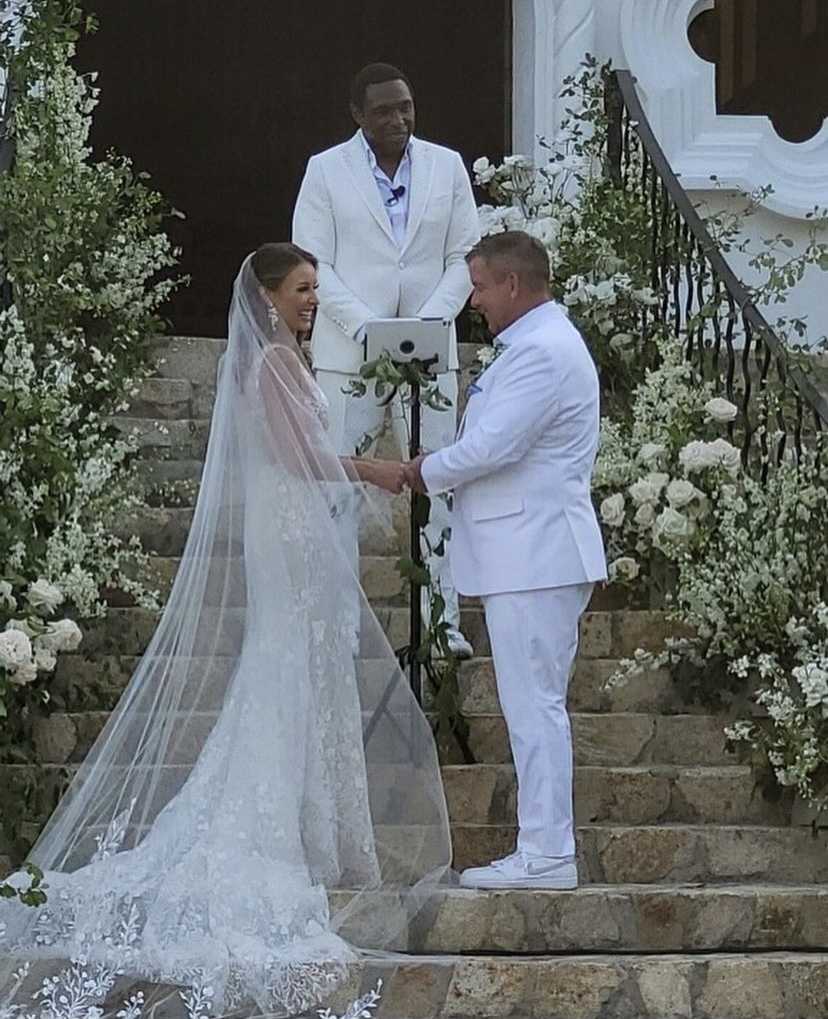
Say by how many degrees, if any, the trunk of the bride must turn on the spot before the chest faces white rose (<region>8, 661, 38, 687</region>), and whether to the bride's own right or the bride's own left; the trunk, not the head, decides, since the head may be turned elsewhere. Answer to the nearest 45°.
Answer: approximately 135° to the bride's own left

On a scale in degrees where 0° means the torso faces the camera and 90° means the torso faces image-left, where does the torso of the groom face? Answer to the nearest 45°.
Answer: approximately 90°

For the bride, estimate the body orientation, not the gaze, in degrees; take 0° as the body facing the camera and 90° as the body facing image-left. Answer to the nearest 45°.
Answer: approximately 270°

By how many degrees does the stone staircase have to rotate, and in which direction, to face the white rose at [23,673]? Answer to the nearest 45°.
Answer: approximately 90° to its right

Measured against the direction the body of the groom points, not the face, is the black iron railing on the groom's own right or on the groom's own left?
on the groom's own right

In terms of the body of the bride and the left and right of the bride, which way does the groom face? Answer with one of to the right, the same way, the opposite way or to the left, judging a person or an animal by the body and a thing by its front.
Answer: the opposite way

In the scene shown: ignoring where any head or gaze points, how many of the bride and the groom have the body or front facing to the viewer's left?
1

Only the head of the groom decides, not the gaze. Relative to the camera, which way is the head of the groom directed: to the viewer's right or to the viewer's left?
to the viewer's left

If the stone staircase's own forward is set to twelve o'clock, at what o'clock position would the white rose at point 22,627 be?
The white rose is roughly at 3 o'clock from the stone staircase.

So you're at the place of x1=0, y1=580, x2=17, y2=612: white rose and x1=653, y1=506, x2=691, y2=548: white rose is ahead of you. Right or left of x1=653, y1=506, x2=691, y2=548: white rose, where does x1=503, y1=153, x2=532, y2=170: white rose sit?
left
